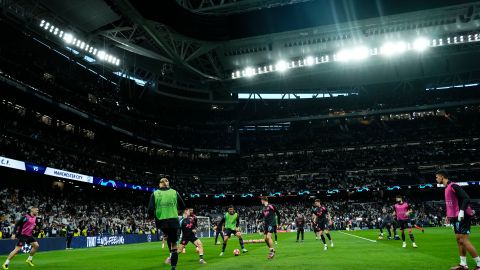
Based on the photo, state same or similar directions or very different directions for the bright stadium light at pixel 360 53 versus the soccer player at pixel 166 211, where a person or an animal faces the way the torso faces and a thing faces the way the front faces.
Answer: very different directions

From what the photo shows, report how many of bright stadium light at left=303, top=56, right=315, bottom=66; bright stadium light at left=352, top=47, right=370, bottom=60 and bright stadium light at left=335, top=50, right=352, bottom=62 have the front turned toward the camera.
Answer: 3

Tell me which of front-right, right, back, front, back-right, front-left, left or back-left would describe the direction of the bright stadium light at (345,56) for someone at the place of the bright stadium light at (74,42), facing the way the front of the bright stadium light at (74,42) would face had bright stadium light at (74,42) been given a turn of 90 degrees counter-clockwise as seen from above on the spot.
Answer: front-right

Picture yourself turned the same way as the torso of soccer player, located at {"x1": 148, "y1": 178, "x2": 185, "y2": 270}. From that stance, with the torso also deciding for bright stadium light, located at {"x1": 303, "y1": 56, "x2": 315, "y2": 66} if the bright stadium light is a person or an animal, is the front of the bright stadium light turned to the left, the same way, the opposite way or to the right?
the opposite way

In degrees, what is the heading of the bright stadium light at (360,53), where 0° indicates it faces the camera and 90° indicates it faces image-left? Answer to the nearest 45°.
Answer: approximately 0°

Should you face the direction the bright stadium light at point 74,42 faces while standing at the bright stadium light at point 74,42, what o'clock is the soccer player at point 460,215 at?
The soccer player is roughly at 1 o'clock from the bright stadium light.

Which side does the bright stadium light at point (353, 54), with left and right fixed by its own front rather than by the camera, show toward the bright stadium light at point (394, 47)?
left

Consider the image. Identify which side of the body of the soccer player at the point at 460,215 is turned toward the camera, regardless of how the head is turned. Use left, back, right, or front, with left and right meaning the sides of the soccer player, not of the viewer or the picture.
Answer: left

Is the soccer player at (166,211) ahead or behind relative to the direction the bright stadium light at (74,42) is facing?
ahead

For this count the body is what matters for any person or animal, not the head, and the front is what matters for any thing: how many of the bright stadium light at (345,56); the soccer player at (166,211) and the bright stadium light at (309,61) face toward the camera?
2

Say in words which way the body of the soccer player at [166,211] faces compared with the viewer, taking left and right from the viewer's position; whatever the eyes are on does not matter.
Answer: facing away from the viewer

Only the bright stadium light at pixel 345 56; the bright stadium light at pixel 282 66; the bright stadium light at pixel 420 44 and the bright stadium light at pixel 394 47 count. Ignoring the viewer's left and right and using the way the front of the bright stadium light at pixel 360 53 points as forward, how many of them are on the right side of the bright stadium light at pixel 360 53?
2

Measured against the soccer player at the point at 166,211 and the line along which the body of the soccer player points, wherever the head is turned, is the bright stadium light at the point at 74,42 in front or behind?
in front

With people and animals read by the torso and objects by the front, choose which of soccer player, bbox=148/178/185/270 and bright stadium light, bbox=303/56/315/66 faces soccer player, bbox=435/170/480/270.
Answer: the bright stadium light
